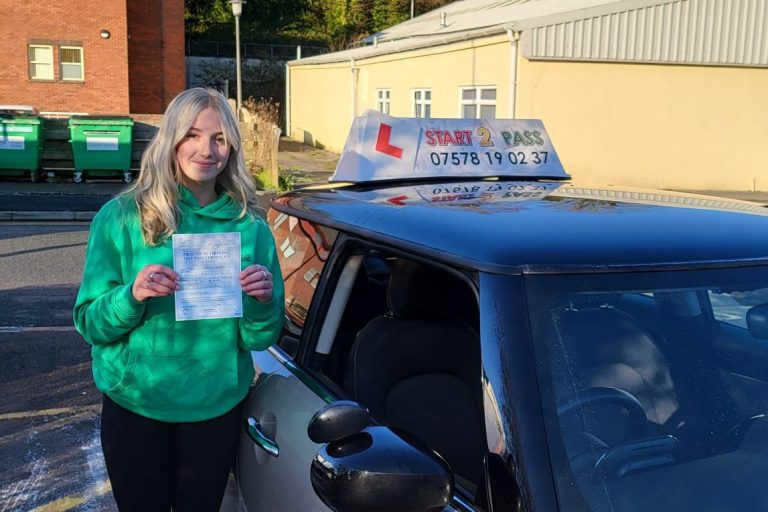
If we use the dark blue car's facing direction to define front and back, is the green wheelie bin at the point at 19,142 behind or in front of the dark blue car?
behind

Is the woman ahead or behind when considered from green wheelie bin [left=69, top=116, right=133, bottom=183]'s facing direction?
ahead

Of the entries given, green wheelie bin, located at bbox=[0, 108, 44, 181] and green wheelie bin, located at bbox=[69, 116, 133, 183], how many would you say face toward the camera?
2

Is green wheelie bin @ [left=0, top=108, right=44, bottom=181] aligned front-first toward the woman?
yes

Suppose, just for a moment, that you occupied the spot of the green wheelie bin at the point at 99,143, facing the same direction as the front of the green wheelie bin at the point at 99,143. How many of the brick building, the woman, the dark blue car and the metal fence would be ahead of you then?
2

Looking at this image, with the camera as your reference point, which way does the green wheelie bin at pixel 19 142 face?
facing the viewer

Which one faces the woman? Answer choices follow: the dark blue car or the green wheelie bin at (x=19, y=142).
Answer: the green wheelie bin

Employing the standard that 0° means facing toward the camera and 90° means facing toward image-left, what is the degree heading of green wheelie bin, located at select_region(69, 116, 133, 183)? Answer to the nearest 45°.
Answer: approximately 0°

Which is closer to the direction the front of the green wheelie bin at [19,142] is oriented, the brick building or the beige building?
the beige building

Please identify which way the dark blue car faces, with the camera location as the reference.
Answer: facing the viewer and to the right of the viewer

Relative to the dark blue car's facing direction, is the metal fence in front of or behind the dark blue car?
behind

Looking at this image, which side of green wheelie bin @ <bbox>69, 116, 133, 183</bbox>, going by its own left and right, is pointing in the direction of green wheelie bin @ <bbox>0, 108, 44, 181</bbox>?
right

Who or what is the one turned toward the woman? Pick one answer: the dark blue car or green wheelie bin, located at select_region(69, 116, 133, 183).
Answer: the green wheelie bin

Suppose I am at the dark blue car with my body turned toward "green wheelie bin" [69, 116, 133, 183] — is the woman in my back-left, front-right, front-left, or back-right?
front-left

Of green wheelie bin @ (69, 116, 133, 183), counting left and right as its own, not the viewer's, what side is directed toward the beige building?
left
